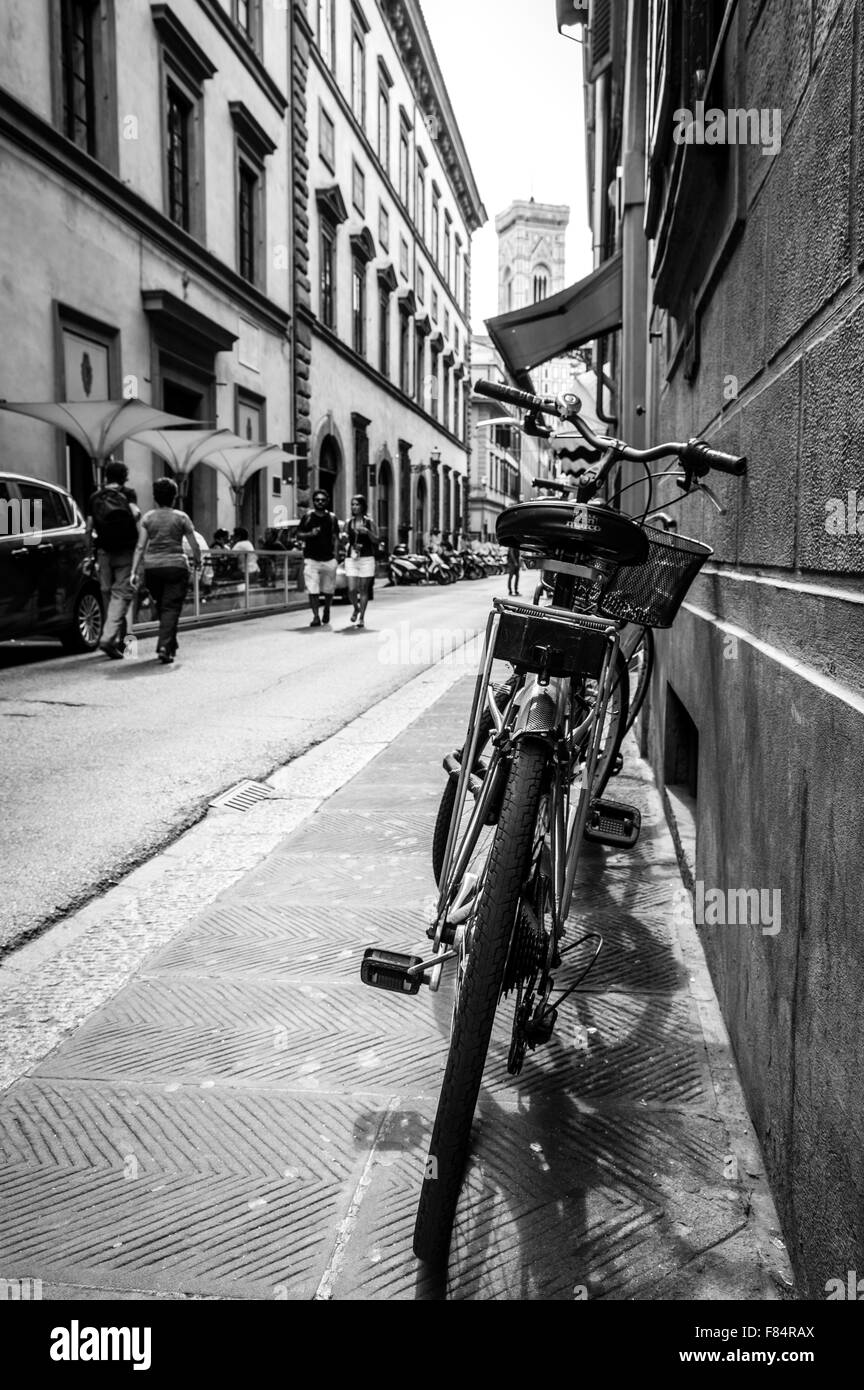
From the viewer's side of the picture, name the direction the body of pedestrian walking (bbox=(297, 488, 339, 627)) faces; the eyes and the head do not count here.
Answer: toward the camera

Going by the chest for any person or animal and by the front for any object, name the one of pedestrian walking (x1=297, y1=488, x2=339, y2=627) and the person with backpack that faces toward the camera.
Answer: the pedestrian walking

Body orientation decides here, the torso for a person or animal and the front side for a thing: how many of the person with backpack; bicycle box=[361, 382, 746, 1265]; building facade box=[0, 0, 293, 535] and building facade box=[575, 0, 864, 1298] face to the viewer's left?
1

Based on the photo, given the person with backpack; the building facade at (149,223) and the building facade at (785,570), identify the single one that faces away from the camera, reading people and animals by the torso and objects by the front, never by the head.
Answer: the person with backpack

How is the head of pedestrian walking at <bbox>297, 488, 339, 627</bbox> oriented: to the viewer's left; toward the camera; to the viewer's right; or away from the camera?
toward the camera

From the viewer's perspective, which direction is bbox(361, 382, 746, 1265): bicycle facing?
away from the camera

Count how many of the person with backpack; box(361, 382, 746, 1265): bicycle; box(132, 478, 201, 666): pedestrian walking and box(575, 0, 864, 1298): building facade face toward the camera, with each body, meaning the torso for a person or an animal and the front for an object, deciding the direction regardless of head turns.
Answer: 0

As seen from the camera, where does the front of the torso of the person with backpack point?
away from the camera

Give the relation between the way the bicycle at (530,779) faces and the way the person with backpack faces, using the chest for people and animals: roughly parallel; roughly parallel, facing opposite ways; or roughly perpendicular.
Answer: roughly parallel

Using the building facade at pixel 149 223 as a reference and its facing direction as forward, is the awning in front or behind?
in front

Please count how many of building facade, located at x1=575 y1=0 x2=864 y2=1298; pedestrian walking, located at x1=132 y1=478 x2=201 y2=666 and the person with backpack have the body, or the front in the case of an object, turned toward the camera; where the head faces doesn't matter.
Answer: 0

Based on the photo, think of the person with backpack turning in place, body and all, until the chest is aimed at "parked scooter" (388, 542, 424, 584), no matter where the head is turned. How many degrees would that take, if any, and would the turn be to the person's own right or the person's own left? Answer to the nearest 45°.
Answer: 0° — they already face it

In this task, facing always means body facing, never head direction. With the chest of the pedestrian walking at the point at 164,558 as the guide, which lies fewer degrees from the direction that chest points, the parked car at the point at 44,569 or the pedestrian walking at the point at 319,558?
the pedestrian walking

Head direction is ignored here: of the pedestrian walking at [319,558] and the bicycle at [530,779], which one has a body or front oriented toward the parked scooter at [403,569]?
the bicycle

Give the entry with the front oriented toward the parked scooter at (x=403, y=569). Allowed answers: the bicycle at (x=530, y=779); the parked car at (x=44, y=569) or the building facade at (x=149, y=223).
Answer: the bicycle

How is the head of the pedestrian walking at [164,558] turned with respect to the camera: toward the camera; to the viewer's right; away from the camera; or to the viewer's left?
away from the camera
